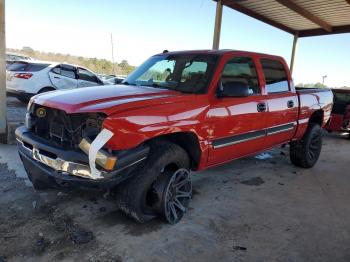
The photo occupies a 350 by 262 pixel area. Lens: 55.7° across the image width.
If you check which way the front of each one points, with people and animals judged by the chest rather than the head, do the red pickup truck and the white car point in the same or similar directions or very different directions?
very different directions

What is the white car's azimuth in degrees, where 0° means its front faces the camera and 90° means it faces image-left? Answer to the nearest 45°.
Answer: approximately 225°

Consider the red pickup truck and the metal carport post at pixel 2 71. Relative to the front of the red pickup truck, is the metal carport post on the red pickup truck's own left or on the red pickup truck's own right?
on the red pickup truck's own right

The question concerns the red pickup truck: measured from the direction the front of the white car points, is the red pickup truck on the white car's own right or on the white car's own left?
on the white car's own right

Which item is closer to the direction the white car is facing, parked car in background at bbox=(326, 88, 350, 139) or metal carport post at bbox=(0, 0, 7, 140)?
the parked car in background

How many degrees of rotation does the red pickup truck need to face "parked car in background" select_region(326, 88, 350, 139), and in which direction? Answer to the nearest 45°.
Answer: approximately 180°

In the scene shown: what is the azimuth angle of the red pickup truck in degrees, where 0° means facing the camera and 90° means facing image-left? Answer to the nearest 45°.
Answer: approximately 45°

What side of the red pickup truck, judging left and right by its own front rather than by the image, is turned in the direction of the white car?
right

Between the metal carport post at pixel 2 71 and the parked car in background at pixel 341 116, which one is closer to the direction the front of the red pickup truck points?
the metal carport post

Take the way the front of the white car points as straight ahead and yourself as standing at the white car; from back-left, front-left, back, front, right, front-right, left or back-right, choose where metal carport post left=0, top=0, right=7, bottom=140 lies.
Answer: back-right
